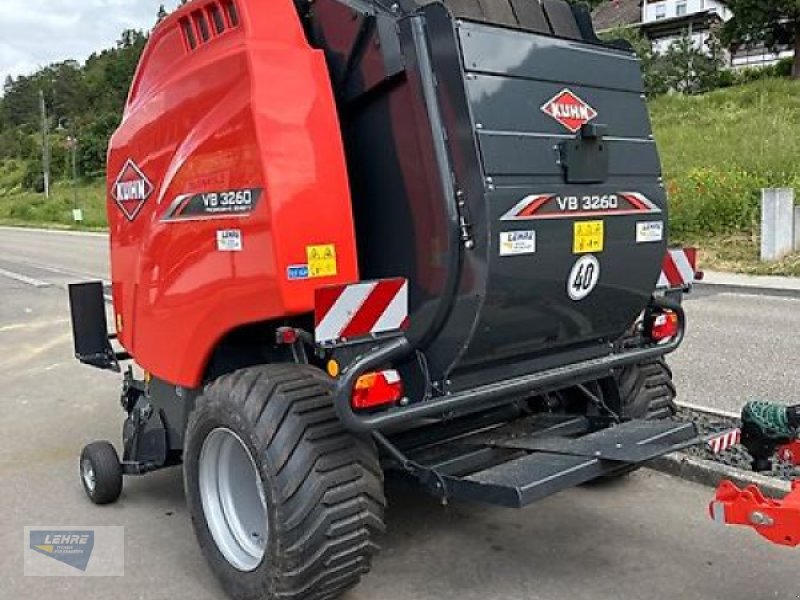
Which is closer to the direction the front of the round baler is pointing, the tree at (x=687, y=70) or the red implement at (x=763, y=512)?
the tree

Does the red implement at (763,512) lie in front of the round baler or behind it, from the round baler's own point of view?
behind

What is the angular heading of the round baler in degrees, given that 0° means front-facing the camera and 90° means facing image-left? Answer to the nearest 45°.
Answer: approximately 135°

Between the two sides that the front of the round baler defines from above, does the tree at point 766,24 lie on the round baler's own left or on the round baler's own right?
on the round baler's own right

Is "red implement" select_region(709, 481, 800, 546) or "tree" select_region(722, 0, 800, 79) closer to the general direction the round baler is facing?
the tree

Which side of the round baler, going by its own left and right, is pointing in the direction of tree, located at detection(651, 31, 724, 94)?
right
